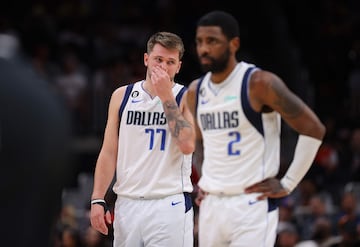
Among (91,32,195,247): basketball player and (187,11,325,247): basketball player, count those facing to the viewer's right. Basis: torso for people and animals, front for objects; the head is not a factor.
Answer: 0

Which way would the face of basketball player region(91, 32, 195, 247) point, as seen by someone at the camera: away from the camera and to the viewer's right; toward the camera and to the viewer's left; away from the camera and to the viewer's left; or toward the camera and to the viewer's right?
toward the camera and to the viewer's right

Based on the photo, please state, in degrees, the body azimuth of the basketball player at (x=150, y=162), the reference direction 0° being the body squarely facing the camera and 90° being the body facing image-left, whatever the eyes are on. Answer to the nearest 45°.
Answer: approximately 0°

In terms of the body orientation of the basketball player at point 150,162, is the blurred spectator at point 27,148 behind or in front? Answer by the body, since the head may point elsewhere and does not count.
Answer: in front

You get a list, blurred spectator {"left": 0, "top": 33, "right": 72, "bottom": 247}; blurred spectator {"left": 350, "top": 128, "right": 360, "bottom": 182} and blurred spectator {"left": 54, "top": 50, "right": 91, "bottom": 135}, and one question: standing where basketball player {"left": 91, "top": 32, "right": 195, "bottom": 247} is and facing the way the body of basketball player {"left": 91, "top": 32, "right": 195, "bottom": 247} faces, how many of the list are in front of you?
1

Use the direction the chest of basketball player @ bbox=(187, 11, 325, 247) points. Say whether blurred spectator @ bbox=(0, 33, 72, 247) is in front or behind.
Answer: in front

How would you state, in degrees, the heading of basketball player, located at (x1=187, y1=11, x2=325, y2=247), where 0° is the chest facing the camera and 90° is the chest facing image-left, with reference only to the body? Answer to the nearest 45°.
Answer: approximately 45°

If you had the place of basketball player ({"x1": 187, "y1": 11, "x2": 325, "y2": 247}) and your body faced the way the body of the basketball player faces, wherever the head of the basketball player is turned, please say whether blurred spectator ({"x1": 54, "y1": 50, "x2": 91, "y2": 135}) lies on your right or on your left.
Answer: on your right

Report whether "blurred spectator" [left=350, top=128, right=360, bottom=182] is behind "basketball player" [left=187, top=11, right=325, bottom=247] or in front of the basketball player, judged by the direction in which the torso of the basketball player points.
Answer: behind

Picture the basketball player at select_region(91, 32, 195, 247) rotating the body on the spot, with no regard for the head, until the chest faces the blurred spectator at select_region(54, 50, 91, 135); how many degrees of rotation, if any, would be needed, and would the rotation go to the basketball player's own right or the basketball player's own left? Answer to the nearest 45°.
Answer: approximately 180°
